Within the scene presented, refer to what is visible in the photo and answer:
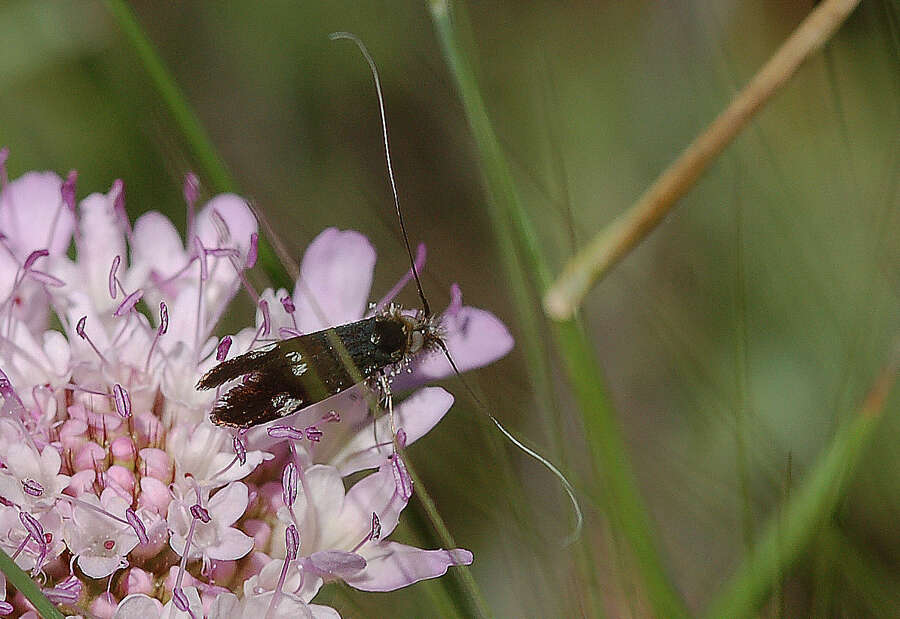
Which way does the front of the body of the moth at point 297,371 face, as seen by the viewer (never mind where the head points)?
to the viewer's right
